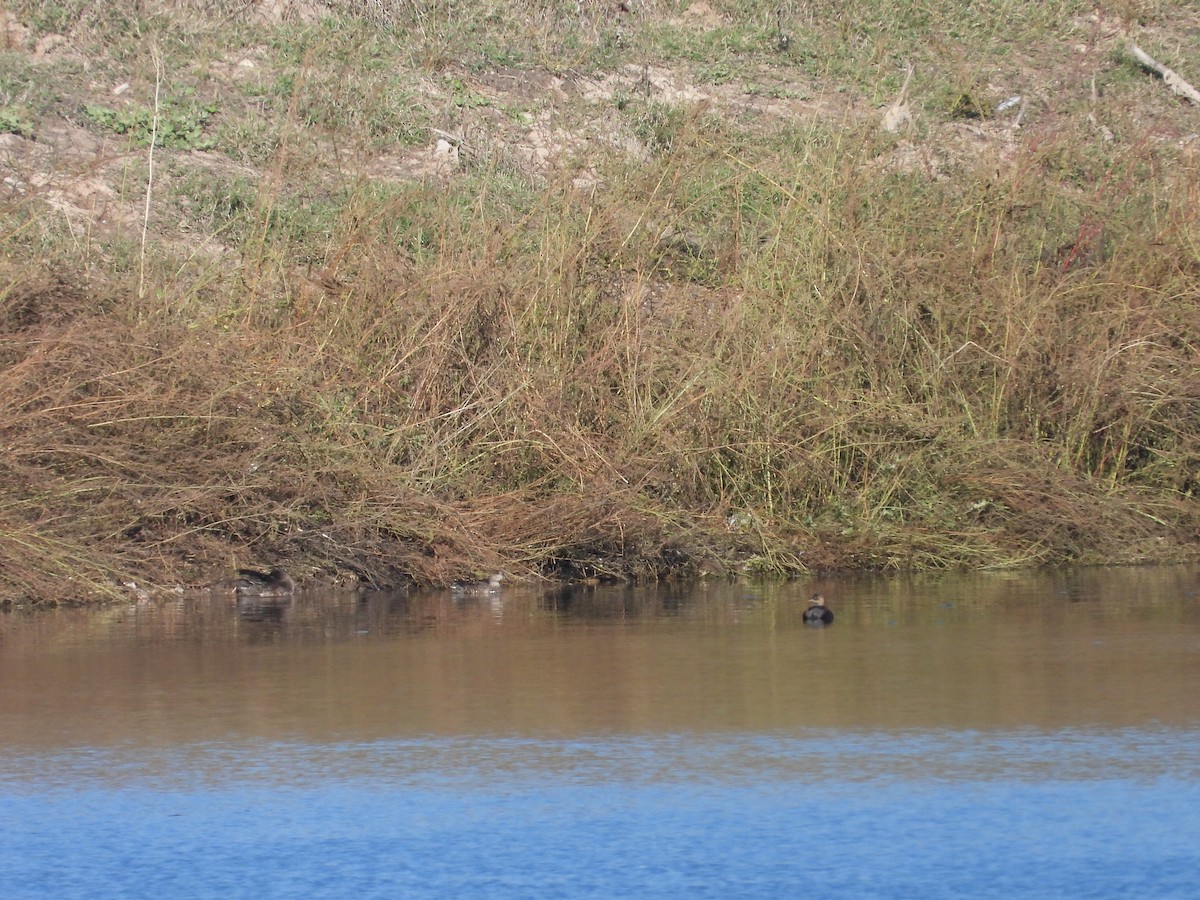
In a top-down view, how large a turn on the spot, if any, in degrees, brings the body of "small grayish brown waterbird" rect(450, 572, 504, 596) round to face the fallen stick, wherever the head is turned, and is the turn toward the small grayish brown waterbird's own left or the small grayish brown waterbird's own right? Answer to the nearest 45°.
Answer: approximately 45° to the small grayish brown waterbird's own left

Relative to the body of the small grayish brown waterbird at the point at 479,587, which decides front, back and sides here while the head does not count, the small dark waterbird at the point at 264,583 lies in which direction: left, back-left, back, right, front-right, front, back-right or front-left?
back

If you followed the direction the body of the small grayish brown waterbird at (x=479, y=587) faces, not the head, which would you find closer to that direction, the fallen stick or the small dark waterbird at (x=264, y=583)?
the fallen stick

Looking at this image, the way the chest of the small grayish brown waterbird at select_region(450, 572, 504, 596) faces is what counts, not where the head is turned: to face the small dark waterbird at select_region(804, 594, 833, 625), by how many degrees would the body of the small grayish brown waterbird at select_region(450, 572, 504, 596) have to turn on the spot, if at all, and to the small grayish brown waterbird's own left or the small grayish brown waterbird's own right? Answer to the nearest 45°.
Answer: approximately 45° to the small grayish brown waterbird's own right

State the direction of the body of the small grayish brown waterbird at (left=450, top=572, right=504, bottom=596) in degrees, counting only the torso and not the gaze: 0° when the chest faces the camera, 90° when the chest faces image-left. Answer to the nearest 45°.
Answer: approximately 270°
